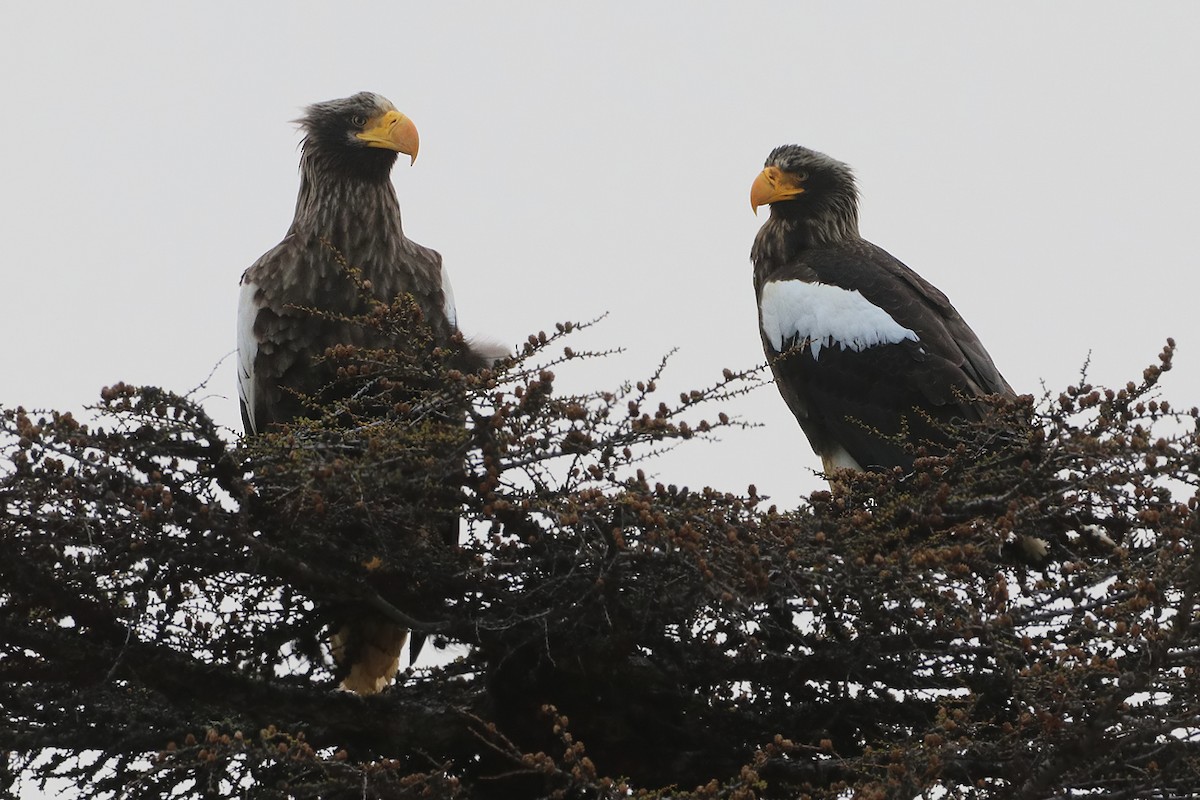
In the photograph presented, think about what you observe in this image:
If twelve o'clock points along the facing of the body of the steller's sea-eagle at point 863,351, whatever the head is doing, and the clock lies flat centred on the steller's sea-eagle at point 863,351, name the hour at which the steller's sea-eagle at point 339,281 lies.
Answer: the steller's sea-eagle at point 339,281 is roughly at 11 o'clock from the steller's sea-eagle at point 863,351.

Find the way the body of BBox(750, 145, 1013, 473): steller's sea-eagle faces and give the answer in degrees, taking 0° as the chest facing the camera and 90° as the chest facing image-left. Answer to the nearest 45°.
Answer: approximately 90°
